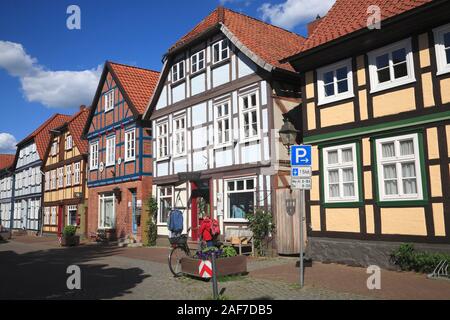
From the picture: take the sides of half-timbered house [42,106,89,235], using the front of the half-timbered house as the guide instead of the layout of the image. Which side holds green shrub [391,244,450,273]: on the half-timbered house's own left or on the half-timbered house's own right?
on the half-timbered house's own left

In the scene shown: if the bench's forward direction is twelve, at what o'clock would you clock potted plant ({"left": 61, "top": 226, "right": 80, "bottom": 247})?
The potted plant is roughly at 3 o'clock from the bench.

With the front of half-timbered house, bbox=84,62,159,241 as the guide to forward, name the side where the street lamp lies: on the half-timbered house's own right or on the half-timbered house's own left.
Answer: on the half-timbered house's own left

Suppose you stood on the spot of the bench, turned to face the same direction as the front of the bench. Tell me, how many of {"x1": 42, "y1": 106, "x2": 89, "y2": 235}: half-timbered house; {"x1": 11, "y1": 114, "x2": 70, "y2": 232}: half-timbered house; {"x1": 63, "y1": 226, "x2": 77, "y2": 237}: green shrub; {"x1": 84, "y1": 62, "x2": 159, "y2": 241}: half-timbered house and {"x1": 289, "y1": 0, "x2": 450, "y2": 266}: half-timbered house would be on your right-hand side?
4

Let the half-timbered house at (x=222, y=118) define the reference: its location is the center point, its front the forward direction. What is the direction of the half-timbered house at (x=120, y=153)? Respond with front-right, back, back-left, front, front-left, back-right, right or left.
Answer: right

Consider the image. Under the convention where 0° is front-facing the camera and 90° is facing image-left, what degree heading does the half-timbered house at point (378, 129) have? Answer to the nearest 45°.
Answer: approximately 45°

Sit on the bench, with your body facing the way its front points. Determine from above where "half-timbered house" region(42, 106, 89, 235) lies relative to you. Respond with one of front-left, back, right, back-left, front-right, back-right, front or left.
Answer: right

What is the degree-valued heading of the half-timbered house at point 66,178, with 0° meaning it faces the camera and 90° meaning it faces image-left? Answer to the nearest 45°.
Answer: approximately 45°

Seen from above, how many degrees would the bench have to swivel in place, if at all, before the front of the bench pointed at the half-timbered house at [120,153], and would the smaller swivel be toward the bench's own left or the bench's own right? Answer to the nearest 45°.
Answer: approximately 90° to the bench's own right

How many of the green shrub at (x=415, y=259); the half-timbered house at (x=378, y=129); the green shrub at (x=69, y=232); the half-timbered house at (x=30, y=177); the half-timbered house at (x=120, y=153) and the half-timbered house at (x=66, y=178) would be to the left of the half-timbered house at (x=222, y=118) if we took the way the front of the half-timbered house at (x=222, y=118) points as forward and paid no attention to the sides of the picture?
2
